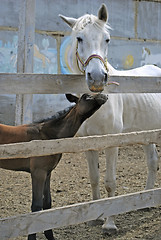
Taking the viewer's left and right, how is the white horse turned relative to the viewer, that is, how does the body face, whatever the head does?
facing the viewer and to the left of the viewer

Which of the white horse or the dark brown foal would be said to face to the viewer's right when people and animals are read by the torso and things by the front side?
the dark brown foal

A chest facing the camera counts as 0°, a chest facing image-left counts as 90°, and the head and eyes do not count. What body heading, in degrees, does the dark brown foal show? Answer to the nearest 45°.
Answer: approximately 270°

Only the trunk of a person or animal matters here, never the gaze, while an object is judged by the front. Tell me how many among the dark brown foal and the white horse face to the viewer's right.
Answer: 1

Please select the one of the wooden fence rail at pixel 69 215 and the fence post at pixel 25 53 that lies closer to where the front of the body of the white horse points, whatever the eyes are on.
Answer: the wooden fence rail

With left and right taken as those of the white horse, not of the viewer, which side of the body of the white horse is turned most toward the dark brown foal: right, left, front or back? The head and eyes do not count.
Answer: front

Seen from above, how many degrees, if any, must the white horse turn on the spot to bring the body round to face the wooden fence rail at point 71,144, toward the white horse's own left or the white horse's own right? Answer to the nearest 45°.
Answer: approximately 45° to the white horse's own left

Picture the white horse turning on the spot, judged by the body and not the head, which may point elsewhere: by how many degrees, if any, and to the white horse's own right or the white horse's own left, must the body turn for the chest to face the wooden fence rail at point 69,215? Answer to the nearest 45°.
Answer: approximately 45° to the white horse's own left

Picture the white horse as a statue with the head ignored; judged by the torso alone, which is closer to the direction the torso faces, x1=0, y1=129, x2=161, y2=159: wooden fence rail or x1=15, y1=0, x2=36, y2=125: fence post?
the wooden fence rail

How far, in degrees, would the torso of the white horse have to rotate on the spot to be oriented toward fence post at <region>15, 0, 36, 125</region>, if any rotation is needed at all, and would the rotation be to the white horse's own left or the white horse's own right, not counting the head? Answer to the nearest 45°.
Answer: approximately 90° to the white horse's own right

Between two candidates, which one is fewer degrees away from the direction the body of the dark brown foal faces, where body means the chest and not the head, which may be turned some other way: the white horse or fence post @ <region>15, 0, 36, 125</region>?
the white horse
